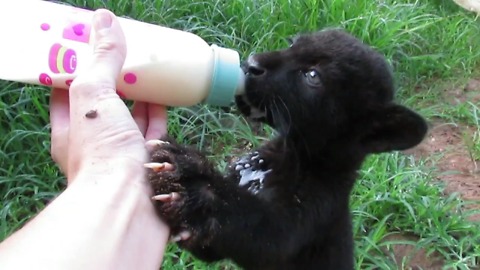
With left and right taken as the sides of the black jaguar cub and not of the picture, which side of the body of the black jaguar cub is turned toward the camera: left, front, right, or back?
left
